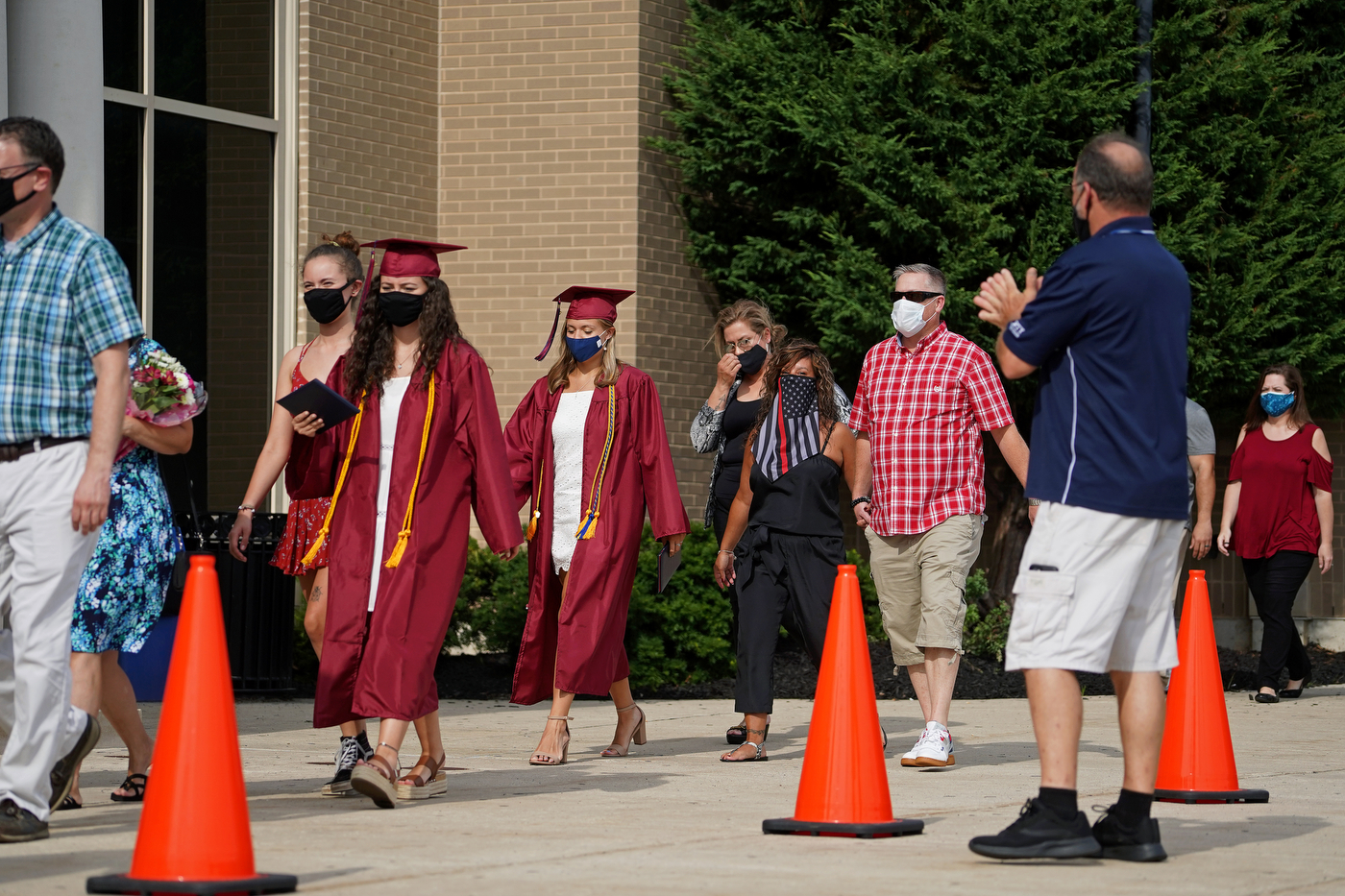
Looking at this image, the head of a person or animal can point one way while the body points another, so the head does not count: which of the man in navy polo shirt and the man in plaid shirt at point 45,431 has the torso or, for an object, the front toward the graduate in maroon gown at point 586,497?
the man in navy polo shirt

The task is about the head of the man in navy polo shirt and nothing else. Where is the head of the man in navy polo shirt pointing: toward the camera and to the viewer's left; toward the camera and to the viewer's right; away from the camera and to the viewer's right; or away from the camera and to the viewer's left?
away from the camera and to the viewer's left

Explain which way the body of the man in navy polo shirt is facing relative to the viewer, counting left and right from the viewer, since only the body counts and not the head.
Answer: facing away from the viewer and to the left of the viewer

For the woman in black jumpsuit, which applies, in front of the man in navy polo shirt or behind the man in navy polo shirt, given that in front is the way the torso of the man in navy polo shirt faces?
in front

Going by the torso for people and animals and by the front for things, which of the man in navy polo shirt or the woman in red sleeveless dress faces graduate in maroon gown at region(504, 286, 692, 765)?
the man in navy polo shirt

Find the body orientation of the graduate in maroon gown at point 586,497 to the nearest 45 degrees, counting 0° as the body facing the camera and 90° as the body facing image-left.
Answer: approximately 45°

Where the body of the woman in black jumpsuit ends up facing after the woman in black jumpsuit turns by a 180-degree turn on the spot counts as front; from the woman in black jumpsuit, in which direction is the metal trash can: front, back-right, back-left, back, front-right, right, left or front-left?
left

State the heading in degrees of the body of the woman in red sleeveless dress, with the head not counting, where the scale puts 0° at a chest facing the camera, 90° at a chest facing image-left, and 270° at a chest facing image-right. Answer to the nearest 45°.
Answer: approximately 45°
